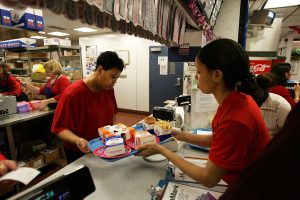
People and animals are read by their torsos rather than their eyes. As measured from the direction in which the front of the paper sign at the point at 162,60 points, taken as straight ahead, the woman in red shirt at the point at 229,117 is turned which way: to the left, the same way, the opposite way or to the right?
to the right

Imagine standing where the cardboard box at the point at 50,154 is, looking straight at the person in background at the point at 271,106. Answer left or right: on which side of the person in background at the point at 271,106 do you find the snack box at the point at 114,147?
right

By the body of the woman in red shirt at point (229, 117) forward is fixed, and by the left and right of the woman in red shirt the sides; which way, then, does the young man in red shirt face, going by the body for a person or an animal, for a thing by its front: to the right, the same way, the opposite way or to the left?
the opposite way

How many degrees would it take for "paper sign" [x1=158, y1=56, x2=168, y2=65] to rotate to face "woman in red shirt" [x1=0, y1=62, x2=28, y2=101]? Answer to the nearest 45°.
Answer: approximately 45° to its right

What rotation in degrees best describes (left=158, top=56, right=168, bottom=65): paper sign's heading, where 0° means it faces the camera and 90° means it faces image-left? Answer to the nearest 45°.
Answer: approximately 0°

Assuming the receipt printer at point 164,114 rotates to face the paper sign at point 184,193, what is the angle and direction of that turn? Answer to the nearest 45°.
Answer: approximately 45° to its left

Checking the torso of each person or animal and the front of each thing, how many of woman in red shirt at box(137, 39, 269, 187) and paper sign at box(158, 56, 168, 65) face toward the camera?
1

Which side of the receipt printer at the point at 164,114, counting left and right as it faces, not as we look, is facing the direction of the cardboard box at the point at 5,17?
right

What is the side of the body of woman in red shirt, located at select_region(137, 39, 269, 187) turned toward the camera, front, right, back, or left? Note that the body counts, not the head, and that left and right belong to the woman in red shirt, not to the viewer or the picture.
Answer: left

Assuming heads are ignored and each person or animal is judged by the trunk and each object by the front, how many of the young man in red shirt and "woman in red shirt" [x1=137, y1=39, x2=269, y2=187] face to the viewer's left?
1

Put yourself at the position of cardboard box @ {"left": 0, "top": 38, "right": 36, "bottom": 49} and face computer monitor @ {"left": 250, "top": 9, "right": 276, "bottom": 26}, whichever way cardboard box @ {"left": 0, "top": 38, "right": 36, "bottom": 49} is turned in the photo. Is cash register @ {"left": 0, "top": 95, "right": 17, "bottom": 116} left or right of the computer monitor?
right
